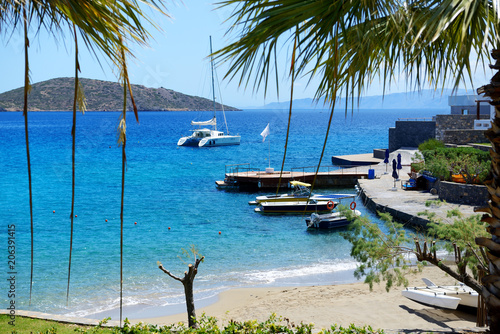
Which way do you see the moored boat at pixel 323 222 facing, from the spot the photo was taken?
facing to the right of the viewer

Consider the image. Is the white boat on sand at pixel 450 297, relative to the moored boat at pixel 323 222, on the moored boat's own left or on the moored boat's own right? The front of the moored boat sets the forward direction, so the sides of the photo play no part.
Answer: on the moored boat's own right

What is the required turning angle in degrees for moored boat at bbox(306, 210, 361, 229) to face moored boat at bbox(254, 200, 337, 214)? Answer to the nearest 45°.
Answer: approximately 135° to its left

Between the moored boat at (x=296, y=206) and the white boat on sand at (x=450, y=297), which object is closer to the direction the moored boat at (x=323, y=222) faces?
the white boat on sand
